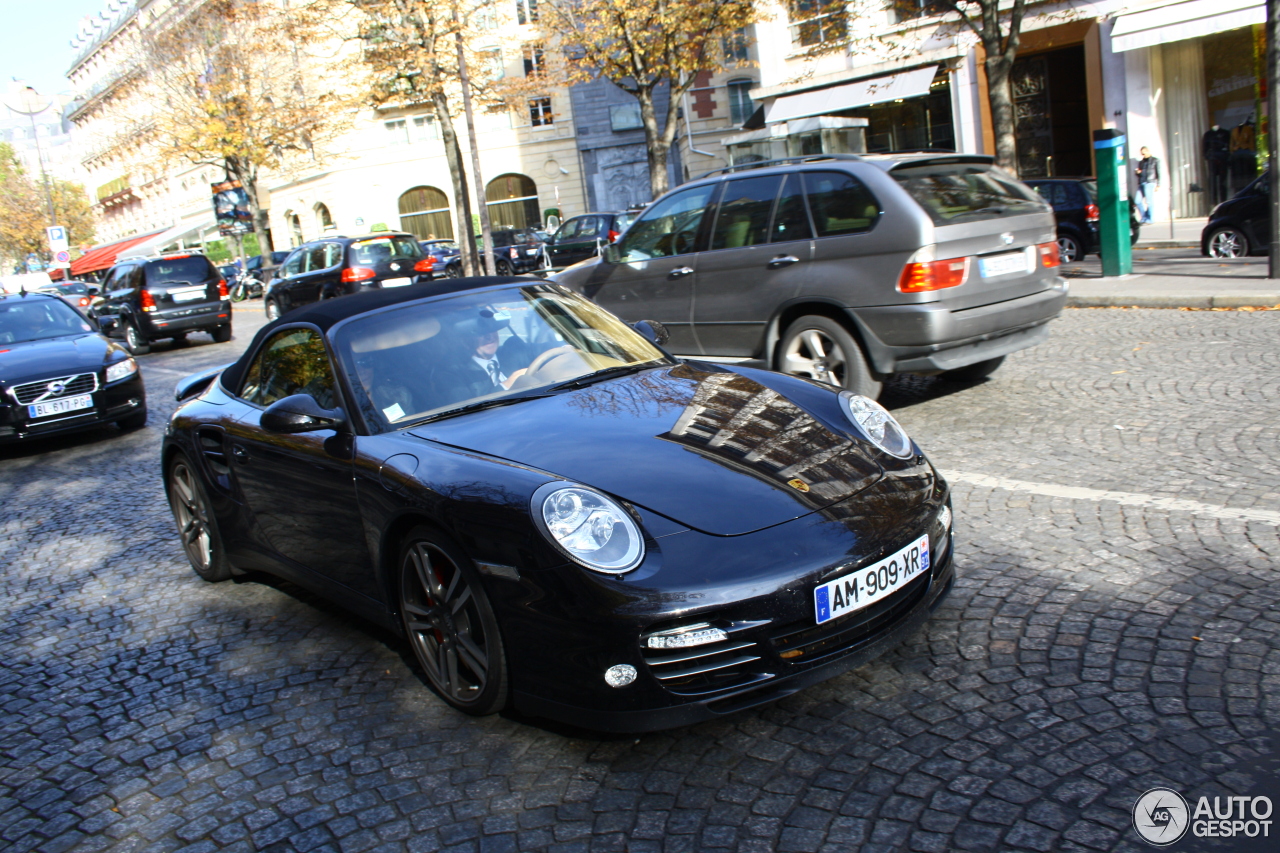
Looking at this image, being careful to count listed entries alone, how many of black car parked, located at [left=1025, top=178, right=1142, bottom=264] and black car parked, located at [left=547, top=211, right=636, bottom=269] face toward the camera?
0

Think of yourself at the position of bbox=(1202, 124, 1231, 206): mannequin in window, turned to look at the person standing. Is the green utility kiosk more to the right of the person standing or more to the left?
left

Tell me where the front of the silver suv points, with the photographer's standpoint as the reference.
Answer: facing away from the viewer and to the left of the viewer

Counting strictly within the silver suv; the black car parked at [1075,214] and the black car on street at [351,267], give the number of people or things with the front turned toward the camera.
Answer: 0

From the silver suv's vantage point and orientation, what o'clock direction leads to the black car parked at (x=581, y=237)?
The black car parked is roughly at 1 o'clock from the silver suv.

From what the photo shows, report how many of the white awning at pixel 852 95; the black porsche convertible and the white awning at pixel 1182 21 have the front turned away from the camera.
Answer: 0

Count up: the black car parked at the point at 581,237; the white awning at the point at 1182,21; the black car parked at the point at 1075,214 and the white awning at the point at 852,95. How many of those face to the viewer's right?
0

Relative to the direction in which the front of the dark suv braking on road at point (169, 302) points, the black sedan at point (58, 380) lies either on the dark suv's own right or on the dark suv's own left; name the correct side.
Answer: on the dark suv's own left

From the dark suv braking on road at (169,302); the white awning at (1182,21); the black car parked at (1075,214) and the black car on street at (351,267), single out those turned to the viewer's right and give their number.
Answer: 0

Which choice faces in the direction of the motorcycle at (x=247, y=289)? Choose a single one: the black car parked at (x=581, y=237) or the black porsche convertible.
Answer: the black car parked

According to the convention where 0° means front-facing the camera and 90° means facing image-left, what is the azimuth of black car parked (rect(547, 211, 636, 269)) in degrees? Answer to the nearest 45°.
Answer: approximately 135°

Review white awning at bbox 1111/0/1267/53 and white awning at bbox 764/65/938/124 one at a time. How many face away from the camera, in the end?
0

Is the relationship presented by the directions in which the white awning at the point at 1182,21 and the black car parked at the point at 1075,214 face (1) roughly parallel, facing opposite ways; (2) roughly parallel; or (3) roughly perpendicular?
roughly perpendicular

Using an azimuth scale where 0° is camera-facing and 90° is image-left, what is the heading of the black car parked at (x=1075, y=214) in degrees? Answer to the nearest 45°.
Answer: approximately 135°

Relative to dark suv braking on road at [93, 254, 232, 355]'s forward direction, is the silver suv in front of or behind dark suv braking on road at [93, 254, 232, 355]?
behind

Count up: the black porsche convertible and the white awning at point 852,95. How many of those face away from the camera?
0

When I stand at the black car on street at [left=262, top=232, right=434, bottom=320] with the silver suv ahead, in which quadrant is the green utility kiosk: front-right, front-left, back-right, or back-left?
front-left
